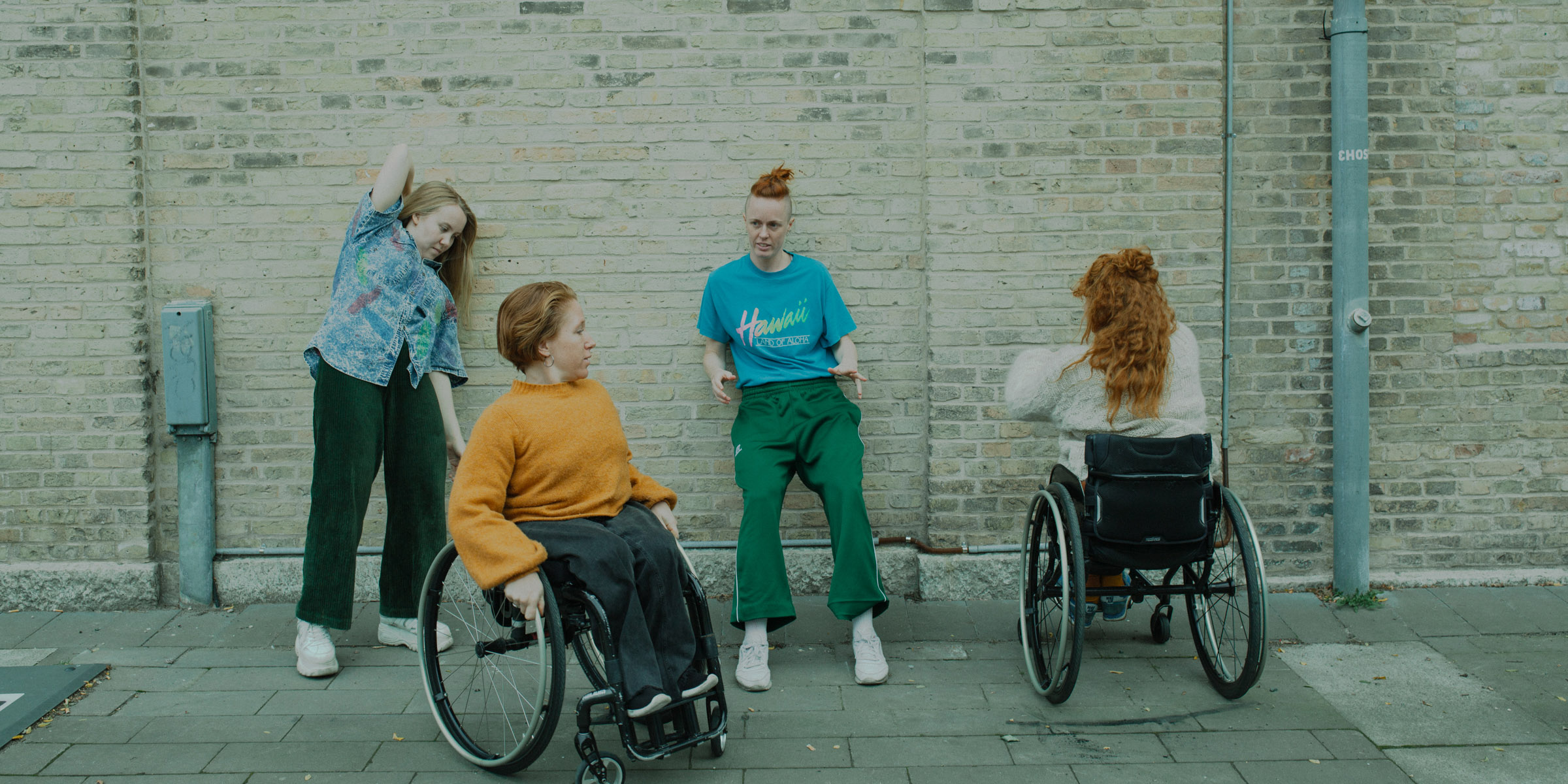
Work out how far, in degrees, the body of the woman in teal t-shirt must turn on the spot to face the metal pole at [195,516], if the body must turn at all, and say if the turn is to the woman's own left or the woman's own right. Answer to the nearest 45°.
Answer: approximately 90° to the woman's own right

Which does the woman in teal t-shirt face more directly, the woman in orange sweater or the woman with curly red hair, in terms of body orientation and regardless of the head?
the woman in orange sweater

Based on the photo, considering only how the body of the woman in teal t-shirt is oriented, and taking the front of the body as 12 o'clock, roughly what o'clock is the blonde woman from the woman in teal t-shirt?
The blonde woman is roughly at 3 o'clock from the woman in teal t-shirt.

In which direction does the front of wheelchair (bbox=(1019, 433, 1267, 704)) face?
away from the camera

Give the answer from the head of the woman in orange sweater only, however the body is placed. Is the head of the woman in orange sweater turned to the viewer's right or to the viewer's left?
to the viewer's right

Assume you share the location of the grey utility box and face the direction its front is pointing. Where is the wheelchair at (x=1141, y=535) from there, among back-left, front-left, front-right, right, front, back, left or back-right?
front-left

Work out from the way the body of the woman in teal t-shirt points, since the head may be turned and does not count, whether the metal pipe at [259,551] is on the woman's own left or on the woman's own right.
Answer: on the woman's own right
